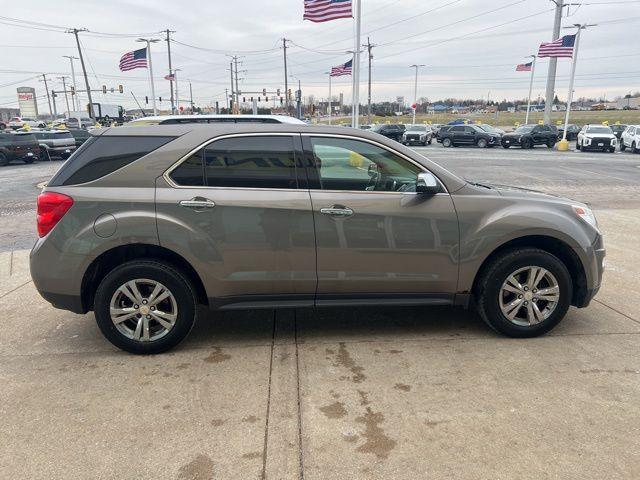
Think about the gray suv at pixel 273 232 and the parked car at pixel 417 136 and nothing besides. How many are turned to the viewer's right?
1

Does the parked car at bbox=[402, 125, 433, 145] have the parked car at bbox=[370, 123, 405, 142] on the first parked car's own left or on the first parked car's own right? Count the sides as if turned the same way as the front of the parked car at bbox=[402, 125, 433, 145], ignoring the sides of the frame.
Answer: on the first parked car's own right

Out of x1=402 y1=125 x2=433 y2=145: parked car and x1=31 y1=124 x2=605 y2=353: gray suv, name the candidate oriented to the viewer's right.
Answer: the gray suv

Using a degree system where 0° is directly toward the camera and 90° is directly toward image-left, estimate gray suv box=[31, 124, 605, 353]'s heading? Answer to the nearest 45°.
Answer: approximately 270°

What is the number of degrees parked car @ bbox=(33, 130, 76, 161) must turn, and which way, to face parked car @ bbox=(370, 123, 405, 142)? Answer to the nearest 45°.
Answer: approximately 45° to its left

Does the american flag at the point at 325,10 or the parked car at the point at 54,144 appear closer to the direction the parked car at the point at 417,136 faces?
the parked car

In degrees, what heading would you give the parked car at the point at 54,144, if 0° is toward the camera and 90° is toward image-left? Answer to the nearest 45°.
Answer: approximately 315°

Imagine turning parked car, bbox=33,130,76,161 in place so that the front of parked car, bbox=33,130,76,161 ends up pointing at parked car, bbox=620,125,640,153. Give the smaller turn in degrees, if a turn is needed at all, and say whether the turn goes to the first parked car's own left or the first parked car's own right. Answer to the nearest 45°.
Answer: approximately 45° to the first parked car's own left

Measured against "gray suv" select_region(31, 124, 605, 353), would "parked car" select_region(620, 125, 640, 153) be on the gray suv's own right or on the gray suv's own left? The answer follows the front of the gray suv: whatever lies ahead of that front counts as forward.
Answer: on the gray suv's own left
